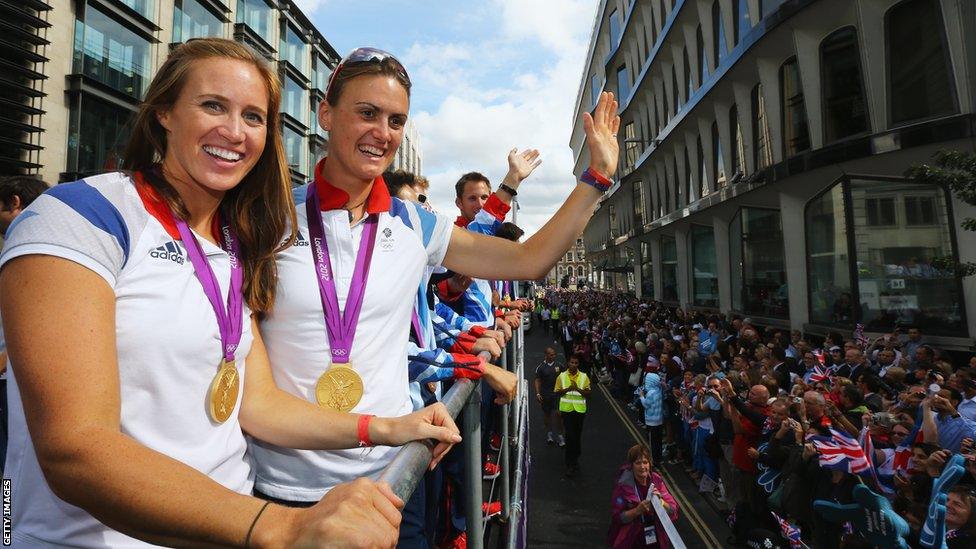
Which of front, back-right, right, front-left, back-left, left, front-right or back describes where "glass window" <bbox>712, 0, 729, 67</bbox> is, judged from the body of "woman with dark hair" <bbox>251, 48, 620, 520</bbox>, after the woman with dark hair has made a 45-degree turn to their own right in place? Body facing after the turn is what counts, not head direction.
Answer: back

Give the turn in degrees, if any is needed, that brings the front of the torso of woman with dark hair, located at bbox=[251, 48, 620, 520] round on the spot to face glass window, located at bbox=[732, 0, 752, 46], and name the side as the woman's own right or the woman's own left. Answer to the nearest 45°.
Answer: approximately 135° to the woman's own left

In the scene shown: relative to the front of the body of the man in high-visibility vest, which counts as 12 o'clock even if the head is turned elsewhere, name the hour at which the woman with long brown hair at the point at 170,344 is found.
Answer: The woman with long brown hair is roughly at 12 o'clock from the man in high-visibility vest.

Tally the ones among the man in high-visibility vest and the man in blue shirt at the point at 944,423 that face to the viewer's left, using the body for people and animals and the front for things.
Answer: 1

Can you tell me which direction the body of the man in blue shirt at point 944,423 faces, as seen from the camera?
to the viewer's left

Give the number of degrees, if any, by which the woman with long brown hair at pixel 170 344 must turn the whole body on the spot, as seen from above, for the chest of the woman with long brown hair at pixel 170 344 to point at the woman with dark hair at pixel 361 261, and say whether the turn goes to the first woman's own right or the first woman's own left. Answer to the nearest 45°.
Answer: approximately 90° to the first woman's own left

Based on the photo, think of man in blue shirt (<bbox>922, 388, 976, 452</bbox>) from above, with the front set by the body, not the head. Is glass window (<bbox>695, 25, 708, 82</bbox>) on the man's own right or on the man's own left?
on the man's own right

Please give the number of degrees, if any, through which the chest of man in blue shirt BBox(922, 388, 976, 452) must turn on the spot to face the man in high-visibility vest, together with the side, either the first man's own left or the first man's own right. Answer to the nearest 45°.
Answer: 0° — they already face them
